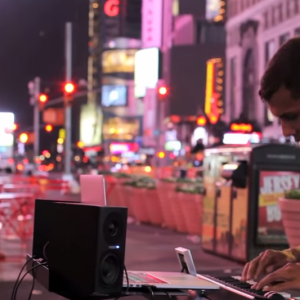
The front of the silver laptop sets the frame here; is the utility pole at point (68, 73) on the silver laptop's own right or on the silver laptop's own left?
on the silver laptop's own left

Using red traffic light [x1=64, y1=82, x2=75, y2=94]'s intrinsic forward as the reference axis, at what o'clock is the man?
The man is roughly at 12 o'clock from the red traffic light.

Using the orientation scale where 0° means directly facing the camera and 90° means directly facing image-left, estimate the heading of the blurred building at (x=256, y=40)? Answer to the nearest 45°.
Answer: approximately 45°

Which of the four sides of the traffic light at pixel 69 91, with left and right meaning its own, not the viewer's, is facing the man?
front

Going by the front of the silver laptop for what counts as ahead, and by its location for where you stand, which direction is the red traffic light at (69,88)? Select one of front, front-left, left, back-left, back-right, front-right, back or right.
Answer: left

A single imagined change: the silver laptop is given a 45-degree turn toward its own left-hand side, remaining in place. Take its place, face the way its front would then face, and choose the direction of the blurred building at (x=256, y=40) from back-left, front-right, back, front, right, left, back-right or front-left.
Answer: front-left

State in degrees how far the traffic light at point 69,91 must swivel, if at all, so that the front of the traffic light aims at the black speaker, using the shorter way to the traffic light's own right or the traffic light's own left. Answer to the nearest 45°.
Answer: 0° — it already faces it

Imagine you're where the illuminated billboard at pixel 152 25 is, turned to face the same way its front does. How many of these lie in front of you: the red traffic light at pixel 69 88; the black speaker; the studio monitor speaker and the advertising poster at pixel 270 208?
4

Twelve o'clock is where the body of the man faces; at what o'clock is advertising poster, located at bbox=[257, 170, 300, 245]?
The advertising poster is roughly at 3 o'clock from the man.

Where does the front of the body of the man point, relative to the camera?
to the viewer's left

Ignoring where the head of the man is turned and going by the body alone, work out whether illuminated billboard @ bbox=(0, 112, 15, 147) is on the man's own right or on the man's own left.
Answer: on the man's own right
